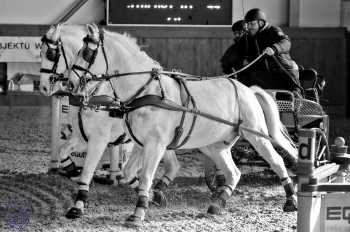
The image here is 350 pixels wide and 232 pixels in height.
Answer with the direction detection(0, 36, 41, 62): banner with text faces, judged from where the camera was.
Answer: facing the viewer

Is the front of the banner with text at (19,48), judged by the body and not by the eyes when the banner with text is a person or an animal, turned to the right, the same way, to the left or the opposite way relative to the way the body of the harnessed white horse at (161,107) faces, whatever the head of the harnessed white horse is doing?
to the left

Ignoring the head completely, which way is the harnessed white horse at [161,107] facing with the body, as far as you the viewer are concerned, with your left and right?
facing to the left of the viewer

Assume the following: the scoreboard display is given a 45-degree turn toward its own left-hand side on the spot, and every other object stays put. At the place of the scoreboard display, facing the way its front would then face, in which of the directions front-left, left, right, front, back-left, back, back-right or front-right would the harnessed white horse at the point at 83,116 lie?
front-right

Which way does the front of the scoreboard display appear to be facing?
toward the camera

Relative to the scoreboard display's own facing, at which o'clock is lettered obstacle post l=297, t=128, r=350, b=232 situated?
The lettered obstacle post is roughly at 12 o'clock from the scoreboard display.

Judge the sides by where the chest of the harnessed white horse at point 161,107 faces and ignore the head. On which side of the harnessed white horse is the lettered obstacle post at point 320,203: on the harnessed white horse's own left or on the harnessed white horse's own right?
on the harnessed white horse's own left

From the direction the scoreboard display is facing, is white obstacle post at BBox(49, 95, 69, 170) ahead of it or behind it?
ahead

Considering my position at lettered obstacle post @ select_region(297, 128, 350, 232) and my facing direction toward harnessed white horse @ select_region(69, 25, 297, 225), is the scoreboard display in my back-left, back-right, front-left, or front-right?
front-right

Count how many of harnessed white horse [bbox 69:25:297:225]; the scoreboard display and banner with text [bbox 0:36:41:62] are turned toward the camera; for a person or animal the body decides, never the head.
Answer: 2

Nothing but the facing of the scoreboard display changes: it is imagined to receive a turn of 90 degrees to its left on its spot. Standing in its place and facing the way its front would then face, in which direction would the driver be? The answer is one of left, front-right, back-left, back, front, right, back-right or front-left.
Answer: right

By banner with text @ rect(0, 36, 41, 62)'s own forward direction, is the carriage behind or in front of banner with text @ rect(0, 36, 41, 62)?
in front

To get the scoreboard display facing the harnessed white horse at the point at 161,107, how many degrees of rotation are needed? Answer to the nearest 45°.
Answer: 0° — it already faces it

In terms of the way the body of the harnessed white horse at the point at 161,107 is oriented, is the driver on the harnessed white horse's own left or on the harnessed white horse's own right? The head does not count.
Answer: on the harnessed white horse's own right

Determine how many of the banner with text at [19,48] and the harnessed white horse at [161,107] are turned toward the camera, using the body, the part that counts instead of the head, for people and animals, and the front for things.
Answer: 1

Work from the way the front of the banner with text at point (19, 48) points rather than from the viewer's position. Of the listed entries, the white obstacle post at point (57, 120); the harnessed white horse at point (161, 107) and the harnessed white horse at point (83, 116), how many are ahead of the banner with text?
3
